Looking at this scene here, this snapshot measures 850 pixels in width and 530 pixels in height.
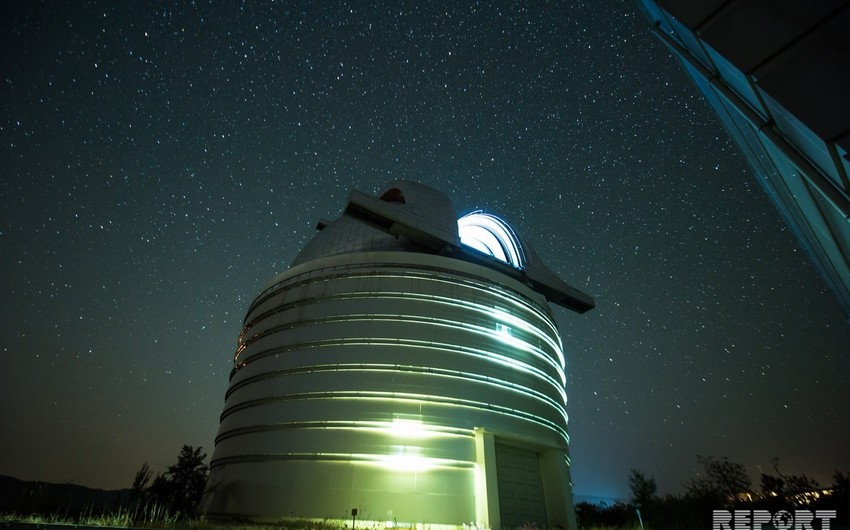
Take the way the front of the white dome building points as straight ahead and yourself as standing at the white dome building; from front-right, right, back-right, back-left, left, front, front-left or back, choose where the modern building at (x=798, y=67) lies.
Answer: front-right

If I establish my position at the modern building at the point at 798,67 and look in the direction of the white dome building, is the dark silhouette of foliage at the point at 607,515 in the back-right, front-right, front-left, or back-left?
front-right

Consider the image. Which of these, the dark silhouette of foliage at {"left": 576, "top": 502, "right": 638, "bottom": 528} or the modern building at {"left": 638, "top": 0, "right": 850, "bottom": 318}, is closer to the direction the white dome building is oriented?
the modern building

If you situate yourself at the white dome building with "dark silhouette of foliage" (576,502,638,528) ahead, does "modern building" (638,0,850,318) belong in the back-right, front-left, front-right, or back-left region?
back-right

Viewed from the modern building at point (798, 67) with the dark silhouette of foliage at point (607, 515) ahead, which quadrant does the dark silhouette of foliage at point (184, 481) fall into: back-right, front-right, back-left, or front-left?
front-left

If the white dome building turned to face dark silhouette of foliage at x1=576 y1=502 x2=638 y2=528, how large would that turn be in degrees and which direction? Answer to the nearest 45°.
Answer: approximately 90° to its left

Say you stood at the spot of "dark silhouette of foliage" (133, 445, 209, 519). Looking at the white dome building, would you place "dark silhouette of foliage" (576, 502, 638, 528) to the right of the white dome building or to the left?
left

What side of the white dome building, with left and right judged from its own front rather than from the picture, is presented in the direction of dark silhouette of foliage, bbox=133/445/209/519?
back
